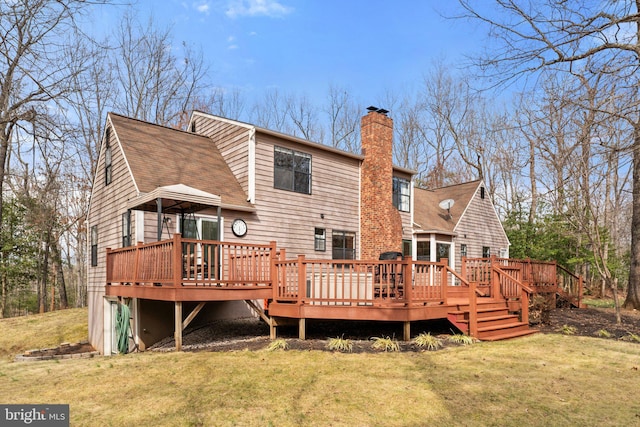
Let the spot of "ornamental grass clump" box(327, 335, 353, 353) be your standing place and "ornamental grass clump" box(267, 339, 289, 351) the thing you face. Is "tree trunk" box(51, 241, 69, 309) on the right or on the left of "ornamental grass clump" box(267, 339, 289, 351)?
right

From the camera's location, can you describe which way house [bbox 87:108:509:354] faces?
facing away from the viewer and to the left of the viewer

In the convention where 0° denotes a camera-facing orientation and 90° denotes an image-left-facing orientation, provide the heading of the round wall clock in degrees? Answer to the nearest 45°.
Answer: approximately 315°

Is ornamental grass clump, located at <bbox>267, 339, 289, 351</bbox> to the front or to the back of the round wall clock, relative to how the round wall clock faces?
to the front

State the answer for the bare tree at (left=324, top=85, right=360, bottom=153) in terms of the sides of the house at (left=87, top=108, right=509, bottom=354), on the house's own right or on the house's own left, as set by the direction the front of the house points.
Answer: on the house's own right

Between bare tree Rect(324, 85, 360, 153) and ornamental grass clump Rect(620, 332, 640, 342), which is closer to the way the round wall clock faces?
the ornamental grass clump
